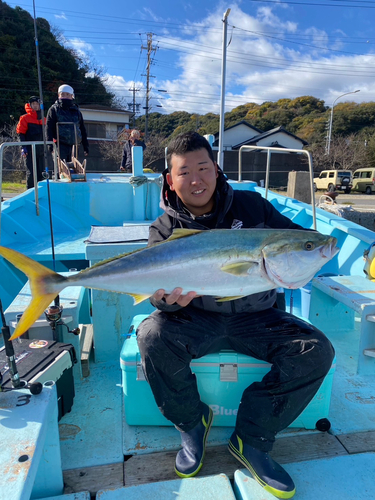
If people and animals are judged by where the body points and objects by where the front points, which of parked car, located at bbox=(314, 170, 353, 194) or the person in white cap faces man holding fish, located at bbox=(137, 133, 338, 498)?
the person in white cap

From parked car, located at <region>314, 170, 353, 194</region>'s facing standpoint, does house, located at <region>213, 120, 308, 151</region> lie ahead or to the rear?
ahead

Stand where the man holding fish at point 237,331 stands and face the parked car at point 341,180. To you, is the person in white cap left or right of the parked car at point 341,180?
left

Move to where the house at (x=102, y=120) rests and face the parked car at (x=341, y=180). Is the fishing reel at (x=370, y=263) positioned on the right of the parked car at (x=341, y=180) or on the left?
right

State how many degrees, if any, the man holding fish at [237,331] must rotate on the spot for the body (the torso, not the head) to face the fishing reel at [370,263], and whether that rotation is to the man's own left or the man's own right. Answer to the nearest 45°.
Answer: approximately 135° to the man's own left

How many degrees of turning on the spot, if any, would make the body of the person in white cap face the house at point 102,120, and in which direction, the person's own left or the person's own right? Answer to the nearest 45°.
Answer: approximately 180°

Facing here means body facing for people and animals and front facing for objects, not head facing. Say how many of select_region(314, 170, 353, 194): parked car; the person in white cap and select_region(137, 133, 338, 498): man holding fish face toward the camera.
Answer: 2

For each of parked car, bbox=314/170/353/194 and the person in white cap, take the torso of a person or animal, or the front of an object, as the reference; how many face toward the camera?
1
